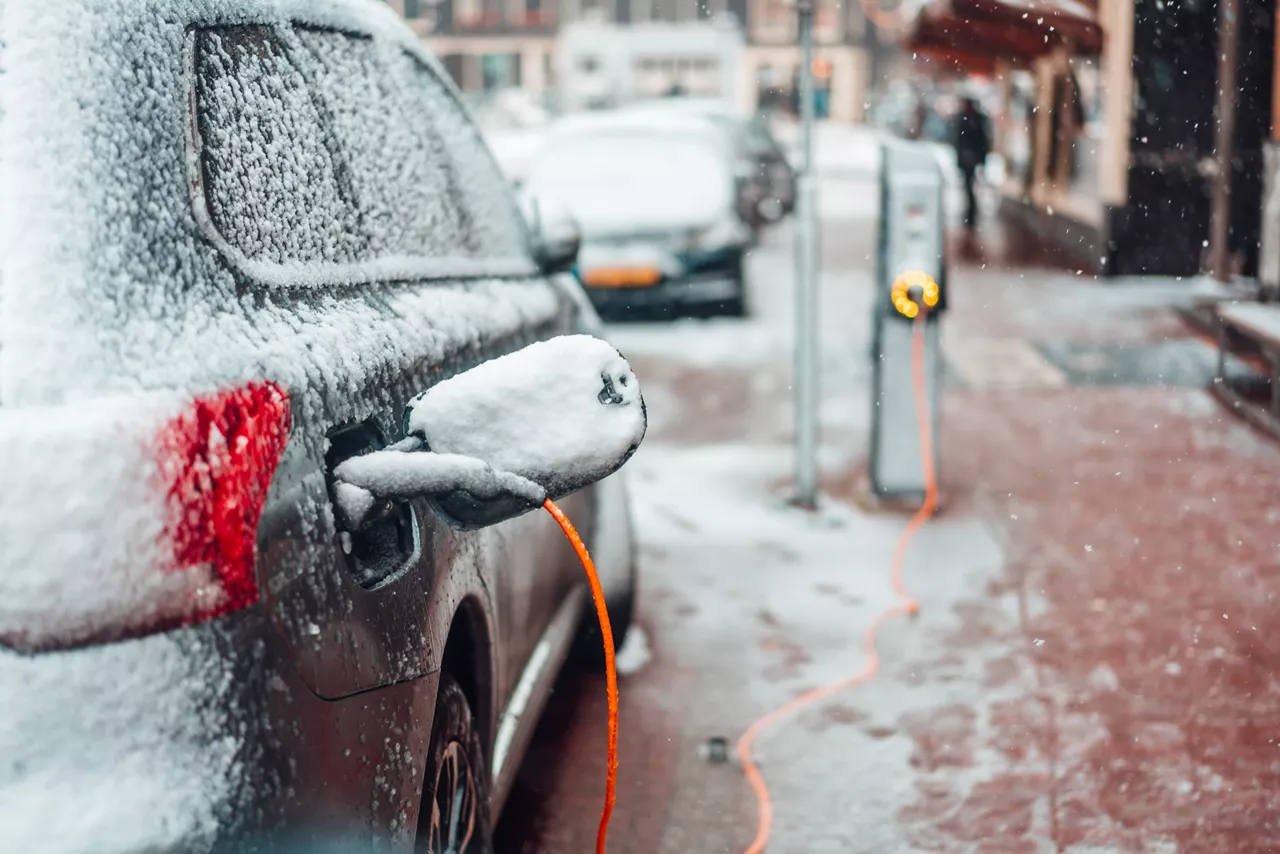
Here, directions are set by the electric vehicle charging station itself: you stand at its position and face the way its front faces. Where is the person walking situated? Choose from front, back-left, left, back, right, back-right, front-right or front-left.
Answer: back

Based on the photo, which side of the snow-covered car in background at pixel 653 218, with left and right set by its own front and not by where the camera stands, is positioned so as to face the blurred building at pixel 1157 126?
left

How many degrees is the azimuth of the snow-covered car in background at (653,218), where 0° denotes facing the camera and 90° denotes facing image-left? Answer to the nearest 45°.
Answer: approximately 0°

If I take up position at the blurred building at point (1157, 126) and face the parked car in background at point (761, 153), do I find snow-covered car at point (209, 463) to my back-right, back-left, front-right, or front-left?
back-left

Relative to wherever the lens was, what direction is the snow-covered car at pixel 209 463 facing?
facing away from the viewer and to the right of the viewer

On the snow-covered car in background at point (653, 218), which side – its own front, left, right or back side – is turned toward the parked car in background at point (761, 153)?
back

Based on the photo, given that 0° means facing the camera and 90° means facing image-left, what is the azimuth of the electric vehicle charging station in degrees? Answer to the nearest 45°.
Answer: approximately 0°

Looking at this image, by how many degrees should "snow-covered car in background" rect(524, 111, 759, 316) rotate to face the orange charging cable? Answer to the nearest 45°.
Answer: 0° — it already faces it

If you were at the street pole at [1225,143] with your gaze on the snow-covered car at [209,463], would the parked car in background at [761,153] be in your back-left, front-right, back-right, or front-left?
back-right

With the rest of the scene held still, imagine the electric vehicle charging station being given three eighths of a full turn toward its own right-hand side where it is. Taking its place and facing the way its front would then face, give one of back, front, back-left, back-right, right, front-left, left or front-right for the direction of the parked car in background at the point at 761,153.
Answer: front-right

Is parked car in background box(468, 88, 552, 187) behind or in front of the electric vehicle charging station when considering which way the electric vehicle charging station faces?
behind
